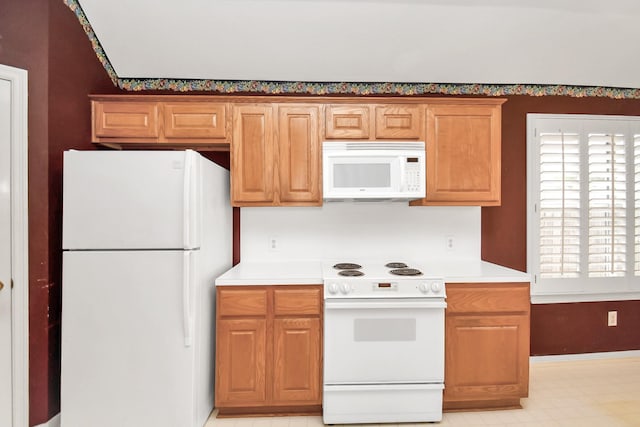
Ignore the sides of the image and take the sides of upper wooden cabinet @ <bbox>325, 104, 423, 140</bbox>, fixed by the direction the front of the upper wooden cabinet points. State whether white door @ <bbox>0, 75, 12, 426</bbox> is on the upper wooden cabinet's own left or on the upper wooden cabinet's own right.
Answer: on the upper wooden cabinet's own right

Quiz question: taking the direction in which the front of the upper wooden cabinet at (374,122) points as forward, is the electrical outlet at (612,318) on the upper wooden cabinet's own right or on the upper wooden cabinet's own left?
on the upper wooden cabinet's own left

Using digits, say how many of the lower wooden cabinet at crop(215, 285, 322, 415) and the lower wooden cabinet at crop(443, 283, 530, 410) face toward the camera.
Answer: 2

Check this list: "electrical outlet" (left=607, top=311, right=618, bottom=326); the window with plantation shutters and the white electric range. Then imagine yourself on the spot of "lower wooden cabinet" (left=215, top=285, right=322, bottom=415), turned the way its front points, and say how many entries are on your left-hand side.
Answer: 3

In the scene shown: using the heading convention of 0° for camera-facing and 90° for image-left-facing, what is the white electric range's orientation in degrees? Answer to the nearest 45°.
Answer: approximately 0°

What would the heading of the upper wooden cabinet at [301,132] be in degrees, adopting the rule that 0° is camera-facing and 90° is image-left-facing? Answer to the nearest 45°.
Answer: approximately 0°

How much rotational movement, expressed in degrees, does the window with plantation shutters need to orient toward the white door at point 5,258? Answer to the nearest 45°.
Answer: approximately 45° to its right

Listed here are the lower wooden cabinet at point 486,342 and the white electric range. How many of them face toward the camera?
2
